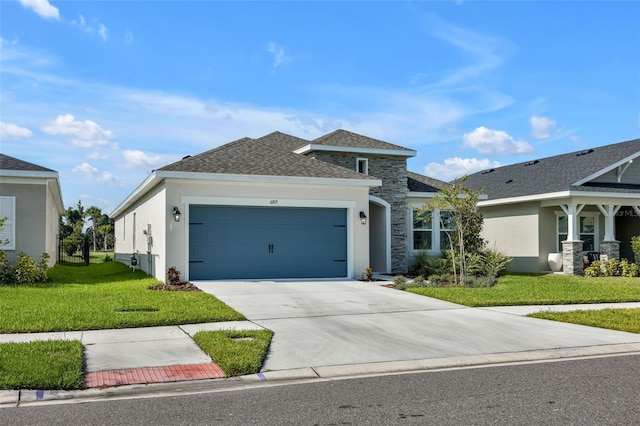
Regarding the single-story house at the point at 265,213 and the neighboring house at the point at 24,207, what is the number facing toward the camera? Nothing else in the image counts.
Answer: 2

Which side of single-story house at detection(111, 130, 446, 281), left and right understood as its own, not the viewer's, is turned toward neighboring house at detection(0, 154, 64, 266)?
right

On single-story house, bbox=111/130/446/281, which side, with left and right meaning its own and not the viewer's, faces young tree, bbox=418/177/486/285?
left

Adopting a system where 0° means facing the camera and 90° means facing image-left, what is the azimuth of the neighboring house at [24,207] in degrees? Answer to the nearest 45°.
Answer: approximately 0°

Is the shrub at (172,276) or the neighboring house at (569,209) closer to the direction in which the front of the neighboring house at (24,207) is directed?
the shrub

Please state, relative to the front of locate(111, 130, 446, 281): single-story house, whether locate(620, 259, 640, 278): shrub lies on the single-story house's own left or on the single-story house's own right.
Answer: on the single-story house's own left

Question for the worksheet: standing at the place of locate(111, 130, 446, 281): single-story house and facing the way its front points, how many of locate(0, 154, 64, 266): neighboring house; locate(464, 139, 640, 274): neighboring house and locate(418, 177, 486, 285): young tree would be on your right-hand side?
1

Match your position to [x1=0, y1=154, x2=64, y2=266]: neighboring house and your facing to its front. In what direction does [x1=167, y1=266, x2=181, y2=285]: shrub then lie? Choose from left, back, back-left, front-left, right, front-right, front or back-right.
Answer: front-left
